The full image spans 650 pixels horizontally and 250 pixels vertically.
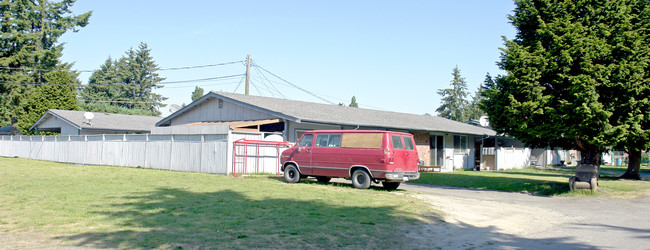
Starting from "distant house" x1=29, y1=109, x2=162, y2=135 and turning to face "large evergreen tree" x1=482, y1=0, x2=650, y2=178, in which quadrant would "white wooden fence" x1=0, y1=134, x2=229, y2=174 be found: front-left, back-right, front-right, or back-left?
front-right

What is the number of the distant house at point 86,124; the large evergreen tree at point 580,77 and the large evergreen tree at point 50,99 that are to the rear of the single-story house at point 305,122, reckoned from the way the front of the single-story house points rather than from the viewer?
2

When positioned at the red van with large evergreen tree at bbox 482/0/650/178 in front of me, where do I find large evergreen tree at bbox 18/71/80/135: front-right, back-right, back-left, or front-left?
back-left

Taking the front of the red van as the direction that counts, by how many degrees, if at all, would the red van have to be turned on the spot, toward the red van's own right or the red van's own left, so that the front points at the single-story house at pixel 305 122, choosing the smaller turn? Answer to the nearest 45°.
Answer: approximately 45° to the red van's own right

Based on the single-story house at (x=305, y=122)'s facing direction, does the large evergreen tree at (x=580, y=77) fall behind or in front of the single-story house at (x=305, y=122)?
in front

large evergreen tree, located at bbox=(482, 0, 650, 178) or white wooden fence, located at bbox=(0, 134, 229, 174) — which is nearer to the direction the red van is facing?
the white wooden fence

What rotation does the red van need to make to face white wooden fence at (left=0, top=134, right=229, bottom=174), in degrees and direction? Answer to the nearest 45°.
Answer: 0° — it already faces it

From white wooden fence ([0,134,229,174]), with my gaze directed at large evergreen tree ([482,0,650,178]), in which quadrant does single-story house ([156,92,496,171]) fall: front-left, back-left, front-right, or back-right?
front-left

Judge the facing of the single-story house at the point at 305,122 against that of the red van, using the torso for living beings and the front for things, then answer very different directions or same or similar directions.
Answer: very different directions

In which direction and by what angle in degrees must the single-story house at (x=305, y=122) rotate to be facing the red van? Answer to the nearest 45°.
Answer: approximately 45° to its right

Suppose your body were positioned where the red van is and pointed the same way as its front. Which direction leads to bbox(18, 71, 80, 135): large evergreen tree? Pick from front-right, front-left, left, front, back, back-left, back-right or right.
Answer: front

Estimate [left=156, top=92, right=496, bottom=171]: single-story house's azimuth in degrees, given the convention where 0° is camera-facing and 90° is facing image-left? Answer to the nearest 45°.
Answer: approximately 315°
